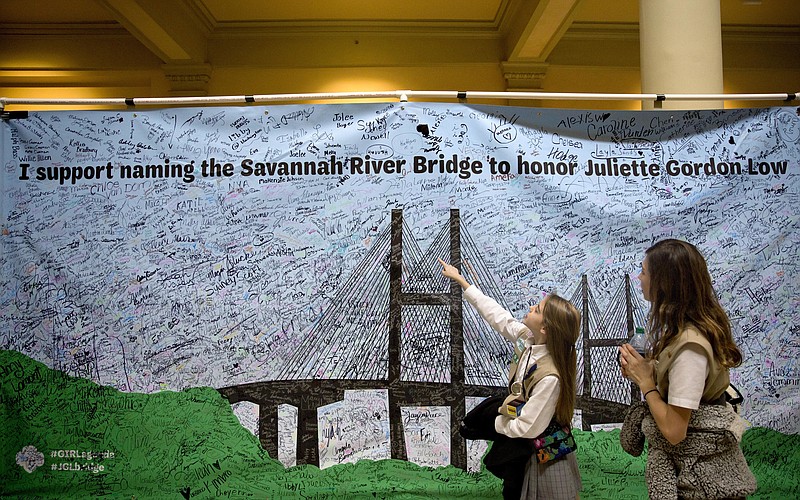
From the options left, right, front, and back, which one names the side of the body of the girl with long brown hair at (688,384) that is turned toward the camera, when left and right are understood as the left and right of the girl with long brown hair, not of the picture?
left

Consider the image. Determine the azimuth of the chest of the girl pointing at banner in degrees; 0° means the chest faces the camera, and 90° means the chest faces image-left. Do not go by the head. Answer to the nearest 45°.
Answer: approximately 90°

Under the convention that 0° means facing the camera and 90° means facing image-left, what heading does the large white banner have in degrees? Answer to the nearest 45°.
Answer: approximately 0°

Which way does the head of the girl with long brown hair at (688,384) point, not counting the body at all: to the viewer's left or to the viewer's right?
to the viewer's left

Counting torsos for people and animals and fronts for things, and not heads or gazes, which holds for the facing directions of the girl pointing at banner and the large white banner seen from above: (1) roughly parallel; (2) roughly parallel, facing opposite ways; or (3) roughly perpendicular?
roughly perpendicular

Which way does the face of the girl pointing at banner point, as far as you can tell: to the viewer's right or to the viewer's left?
to the viewer's left
